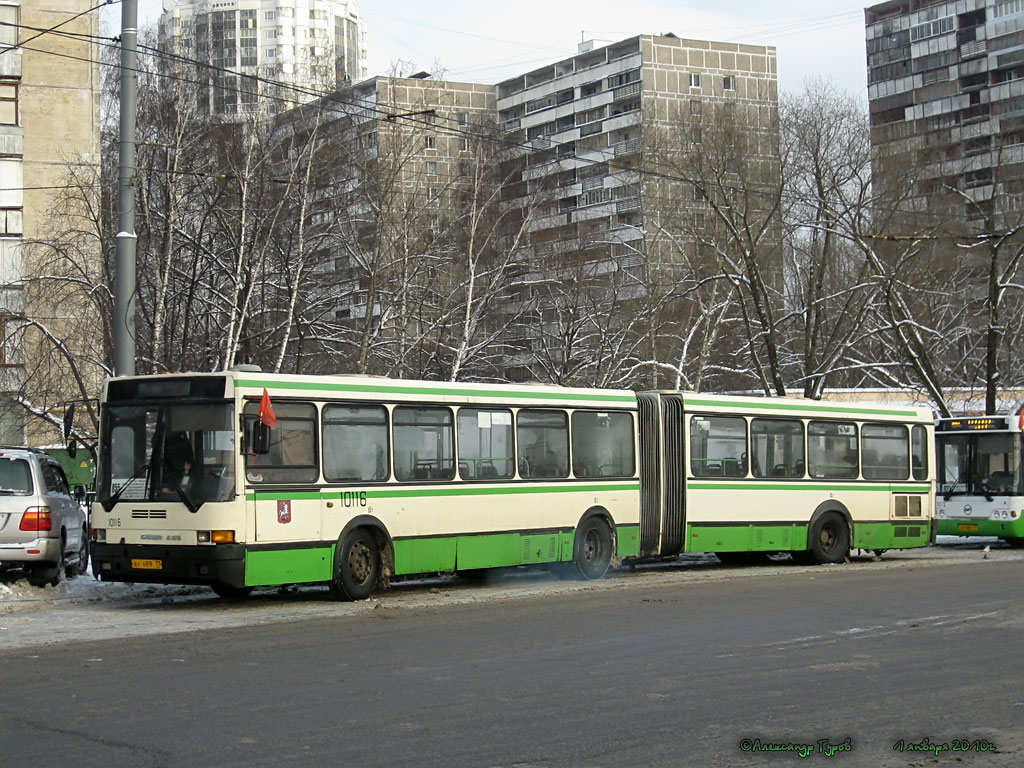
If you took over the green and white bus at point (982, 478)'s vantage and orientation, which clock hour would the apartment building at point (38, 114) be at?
The apartment building is roughly at 2 o'clock from the green and white bus.

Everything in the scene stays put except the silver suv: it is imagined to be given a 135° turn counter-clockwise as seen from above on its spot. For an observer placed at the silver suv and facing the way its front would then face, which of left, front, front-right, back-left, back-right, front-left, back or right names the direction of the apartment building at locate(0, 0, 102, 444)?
right

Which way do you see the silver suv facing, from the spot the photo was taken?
facing away from the viewer and to the right of the viewer

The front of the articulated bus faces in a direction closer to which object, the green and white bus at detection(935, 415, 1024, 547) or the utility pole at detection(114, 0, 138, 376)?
the utility pole

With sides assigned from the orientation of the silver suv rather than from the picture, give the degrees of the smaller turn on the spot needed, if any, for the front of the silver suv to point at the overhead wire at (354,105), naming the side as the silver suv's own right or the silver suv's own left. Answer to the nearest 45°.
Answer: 0° — it already faces it

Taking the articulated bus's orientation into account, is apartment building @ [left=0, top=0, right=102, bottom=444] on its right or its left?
on its right

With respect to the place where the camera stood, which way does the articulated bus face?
facing the viewer and to the left of the viewer

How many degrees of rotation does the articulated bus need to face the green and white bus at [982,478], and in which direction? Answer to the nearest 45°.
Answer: approximately 180°

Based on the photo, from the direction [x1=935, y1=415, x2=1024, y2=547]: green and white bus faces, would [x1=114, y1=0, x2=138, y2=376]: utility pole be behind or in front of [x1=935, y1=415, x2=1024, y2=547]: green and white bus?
in front

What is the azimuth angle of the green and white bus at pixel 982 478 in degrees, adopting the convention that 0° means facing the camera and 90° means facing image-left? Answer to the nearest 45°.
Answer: approximately 45°

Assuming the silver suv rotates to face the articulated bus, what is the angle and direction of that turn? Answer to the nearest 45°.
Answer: approximately 45° to its right

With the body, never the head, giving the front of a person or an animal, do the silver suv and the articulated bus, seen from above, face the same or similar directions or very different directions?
very different directions

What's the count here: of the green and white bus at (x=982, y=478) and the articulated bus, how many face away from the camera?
0
